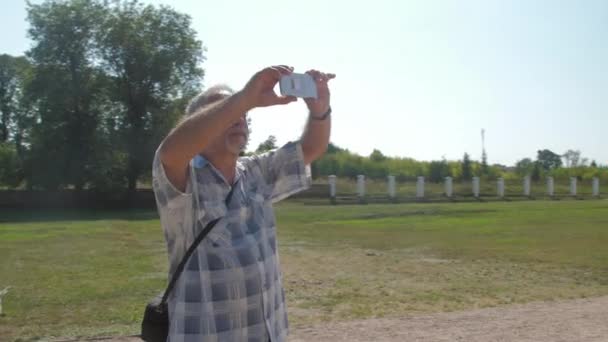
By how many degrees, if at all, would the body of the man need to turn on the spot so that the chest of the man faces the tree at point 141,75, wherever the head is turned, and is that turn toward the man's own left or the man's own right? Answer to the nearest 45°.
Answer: approximately 135° to the man's own left

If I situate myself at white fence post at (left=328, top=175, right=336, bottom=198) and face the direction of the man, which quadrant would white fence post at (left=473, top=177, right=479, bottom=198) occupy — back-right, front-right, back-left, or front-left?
back-left

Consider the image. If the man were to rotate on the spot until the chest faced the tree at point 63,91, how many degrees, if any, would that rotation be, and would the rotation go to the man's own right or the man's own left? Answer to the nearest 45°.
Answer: approximately 135° to the man's own left

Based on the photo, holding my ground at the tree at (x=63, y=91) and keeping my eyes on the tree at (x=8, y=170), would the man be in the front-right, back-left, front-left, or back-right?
back-left

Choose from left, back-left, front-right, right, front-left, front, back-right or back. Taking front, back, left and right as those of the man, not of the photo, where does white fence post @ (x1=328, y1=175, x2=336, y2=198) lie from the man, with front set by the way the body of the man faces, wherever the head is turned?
back-left

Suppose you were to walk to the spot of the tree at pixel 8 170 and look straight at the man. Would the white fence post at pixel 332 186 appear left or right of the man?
left

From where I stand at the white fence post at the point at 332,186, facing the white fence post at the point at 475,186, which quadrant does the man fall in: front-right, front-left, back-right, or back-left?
back-right

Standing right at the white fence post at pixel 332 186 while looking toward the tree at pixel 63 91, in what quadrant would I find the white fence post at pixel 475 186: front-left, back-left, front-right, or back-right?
back-right

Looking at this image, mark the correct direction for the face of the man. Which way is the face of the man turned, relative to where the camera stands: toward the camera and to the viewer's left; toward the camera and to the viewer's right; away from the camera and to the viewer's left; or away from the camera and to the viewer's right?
toward the camera and to the viewer's right

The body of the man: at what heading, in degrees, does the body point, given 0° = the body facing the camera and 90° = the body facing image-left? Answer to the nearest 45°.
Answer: approximately 315°

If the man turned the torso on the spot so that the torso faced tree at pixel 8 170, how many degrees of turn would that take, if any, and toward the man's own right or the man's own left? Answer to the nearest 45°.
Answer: approximately 135° to the man's own left
